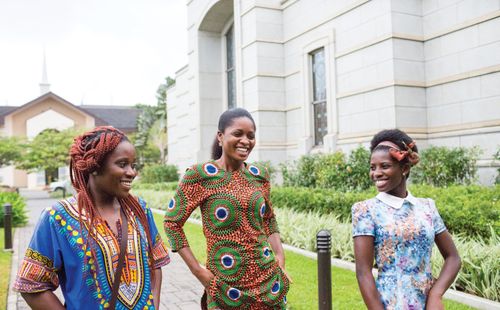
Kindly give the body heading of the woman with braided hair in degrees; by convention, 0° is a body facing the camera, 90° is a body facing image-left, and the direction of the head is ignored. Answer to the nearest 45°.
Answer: approximately 315°

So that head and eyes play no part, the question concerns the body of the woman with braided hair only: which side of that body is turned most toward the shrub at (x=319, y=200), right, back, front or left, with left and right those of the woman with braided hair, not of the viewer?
left

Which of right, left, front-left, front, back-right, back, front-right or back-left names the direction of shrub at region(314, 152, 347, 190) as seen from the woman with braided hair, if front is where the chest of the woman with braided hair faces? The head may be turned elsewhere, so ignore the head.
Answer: left

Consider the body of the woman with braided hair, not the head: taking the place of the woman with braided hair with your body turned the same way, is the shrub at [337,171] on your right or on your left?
on your left

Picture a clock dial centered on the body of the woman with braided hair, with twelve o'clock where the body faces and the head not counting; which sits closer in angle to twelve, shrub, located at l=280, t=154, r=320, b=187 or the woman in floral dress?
the woman in floral dress

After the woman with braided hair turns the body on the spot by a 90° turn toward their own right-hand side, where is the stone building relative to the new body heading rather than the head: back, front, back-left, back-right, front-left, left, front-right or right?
back

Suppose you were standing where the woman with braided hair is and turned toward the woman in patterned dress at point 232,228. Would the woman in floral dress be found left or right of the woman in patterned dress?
right

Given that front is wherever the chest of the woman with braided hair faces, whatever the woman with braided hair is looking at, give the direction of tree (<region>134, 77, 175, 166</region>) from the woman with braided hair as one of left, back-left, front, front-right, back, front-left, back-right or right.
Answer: back-left

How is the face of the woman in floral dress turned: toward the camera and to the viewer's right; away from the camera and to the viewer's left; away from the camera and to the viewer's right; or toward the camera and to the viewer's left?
toward the camera and to the viewer's left

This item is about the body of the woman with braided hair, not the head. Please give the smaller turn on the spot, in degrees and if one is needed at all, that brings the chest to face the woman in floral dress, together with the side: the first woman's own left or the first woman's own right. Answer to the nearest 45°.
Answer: approximately 45° to the first woman's own left
